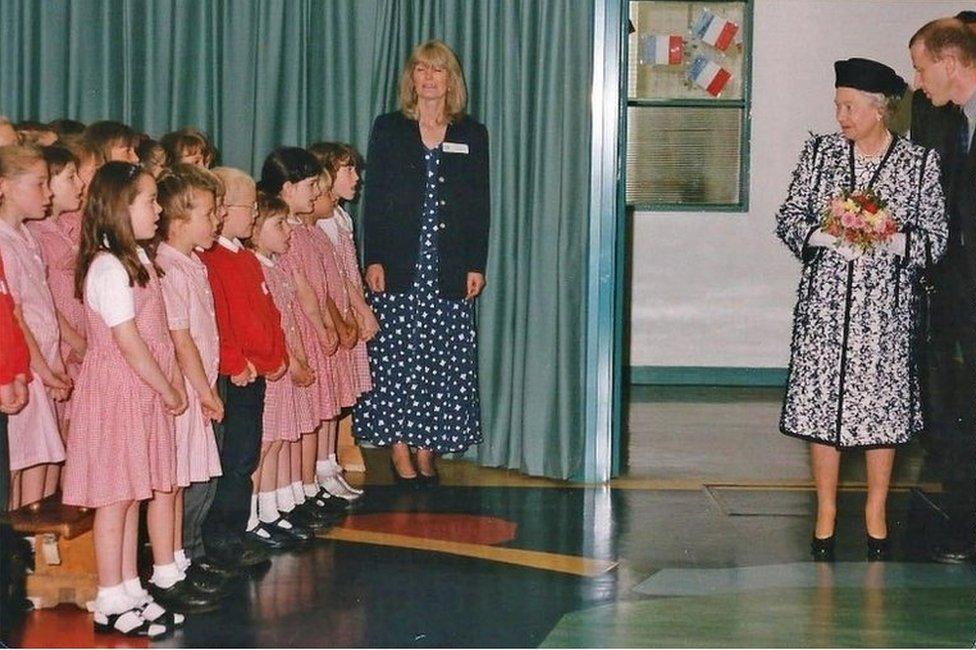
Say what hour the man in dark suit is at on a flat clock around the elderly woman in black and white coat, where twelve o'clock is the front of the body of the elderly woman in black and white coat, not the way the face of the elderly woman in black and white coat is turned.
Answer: The man in dark suit is roughly at 7 o'clock from the elderly woman in black and white coat.

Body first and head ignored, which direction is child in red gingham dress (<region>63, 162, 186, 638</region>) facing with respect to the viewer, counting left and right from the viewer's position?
facing to the right of the viewer

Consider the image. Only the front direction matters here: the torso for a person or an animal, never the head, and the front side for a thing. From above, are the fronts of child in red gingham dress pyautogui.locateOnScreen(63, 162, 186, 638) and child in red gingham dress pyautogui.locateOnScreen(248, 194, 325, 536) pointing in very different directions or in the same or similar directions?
same or similar directions

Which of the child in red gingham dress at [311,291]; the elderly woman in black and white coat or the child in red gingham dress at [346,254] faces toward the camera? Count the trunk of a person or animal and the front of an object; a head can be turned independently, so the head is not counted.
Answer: the elderly woman in black and white coat

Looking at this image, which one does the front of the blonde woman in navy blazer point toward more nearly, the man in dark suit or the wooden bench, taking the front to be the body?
the wooden bench

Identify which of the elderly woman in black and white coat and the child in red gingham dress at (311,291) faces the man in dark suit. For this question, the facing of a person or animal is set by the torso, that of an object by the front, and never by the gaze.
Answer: the child in red gingham dress

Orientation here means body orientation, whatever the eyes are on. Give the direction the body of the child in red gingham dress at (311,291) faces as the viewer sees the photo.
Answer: to the viewer's right

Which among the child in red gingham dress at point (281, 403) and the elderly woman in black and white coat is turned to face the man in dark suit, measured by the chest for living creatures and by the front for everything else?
the child in red gingham dress

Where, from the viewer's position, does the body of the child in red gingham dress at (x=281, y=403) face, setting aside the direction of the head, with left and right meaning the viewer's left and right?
facing to the right of the viewer

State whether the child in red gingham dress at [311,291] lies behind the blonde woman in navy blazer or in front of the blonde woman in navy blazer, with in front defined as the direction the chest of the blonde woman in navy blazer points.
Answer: in front

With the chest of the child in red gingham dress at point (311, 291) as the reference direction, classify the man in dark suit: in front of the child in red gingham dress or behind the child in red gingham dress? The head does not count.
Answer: in front

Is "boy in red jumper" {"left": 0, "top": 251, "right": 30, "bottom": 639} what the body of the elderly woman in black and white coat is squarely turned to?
no

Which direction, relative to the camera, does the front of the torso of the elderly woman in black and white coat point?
toward the camera

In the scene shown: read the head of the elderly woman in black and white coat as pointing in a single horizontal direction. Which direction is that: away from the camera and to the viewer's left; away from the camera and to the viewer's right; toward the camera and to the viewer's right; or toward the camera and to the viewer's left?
toward the camera and to the viewer's left

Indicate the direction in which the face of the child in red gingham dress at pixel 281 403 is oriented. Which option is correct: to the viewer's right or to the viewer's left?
to the viewer's right

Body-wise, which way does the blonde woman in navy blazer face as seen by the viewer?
toward the camera

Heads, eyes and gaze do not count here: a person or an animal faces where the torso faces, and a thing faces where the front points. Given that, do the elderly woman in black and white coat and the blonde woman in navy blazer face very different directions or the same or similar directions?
same or similar directions

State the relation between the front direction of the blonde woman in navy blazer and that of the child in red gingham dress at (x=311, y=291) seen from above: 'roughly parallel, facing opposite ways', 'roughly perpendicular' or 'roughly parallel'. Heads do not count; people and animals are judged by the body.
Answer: roughly perpendicular

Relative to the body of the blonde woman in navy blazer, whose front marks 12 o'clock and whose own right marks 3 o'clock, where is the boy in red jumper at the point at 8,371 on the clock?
The boy in red jumper is roughly at 1 o'clock from the blonde woman in navy blazer.
